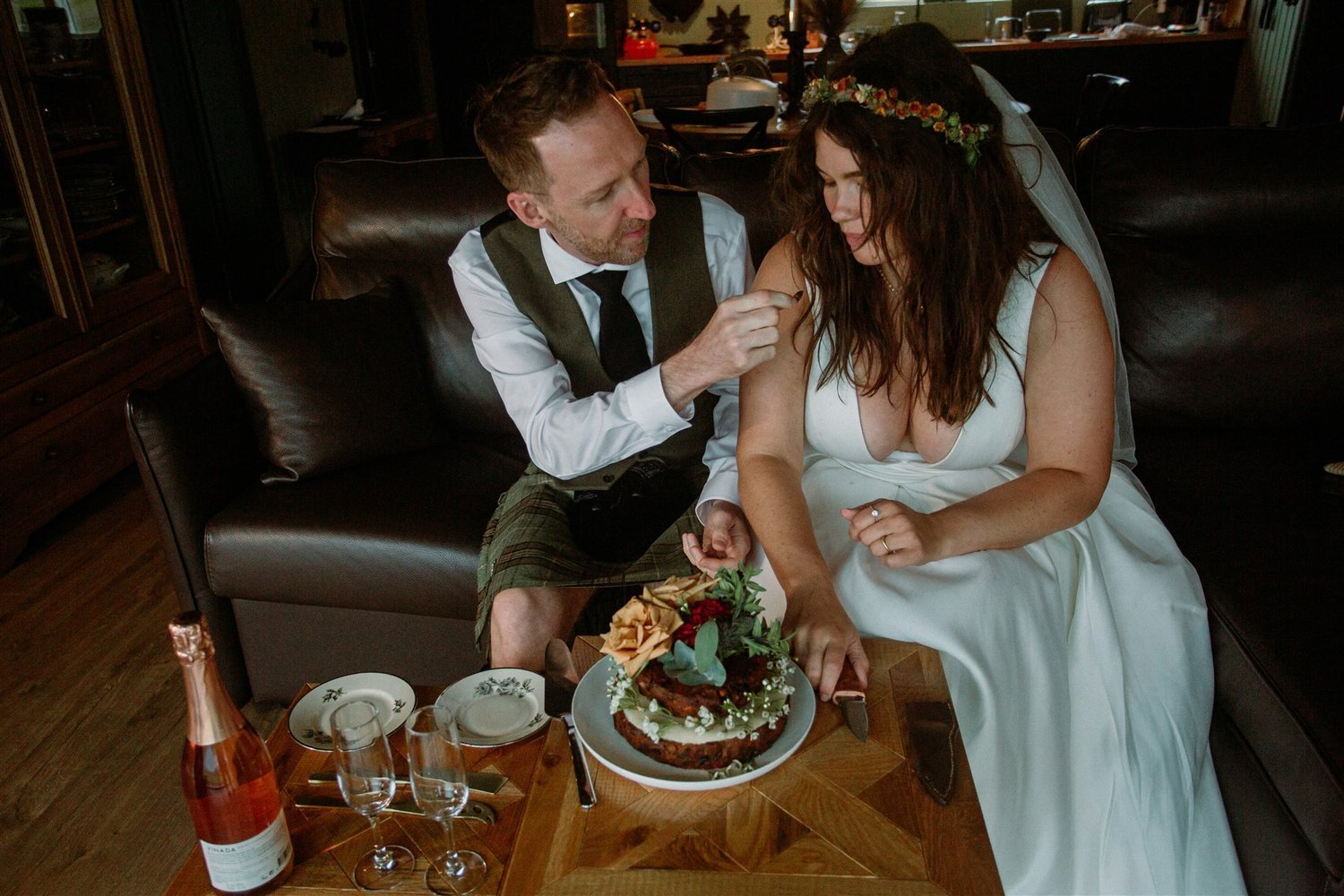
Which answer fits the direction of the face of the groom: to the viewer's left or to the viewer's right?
to the viewer's right

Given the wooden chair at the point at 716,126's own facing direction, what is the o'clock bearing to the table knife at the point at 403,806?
The table knife is roughly at 6 o'clock from the wooden chair.

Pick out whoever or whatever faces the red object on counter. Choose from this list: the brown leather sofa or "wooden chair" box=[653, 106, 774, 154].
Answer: the wooden chair

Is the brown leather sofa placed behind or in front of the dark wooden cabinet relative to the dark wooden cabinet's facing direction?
in front

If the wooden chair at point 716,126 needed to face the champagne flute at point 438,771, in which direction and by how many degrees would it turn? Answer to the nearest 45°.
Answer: approximately 180°

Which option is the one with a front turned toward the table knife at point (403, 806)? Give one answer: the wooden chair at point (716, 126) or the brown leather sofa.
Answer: the brown leather sofa

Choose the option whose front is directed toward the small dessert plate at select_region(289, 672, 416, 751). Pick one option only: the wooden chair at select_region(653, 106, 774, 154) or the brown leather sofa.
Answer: the brown leather sofa

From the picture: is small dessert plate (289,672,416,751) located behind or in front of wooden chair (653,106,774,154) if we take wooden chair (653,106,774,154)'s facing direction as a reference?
behind

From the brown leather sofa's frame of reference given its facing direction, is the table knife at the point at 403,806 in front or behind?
in front

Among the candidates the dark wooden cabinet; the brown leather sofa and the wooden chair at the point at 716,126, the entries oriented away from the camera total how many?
1

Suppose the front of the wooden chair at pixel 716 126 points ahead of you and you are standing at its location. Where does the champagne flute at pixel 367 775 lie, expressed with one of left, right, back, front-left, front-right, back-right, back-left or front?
back

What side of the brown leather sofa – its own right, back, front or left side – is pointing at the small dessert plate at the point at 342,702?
front

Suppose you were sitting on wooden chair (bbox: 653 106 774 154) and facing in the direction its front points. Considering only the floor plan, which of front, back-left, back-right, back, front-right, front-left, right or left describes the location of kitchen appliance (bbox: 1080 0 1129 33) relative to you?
front-right

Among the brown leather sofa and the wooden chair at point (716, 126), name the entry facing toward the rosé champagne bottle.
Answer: the brown leather sofa

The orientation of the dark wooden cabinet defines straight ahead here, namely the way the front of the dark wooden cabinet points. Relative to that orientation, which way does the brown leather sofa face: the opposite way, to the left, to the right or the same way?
to the right

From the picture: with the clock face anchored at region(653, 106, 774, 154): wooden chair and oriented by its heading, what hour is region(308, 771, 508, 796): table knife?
The table knife is roughly at 6 o'clock from the wooden chair.

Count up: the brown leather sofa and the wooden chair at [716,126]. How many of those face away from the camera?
1

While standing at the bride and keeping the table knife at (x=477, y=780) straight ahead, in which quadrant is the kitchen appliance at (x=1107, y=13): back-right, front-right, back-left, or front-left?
back-right

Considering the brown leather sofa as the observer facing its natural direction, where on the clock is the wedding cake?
The wedding cake is roughly at 11 o'clock from the brown leather sofa.

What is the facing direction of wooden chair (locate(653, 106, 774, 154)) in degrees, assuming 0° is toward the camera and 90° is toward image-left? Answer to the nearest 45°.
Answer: approximately 180°

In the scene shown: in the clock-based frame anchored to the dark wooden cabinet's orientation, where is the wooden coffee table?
The wooden coffee table is roughly at 1 o'clock from the dark wooden cabinet.
